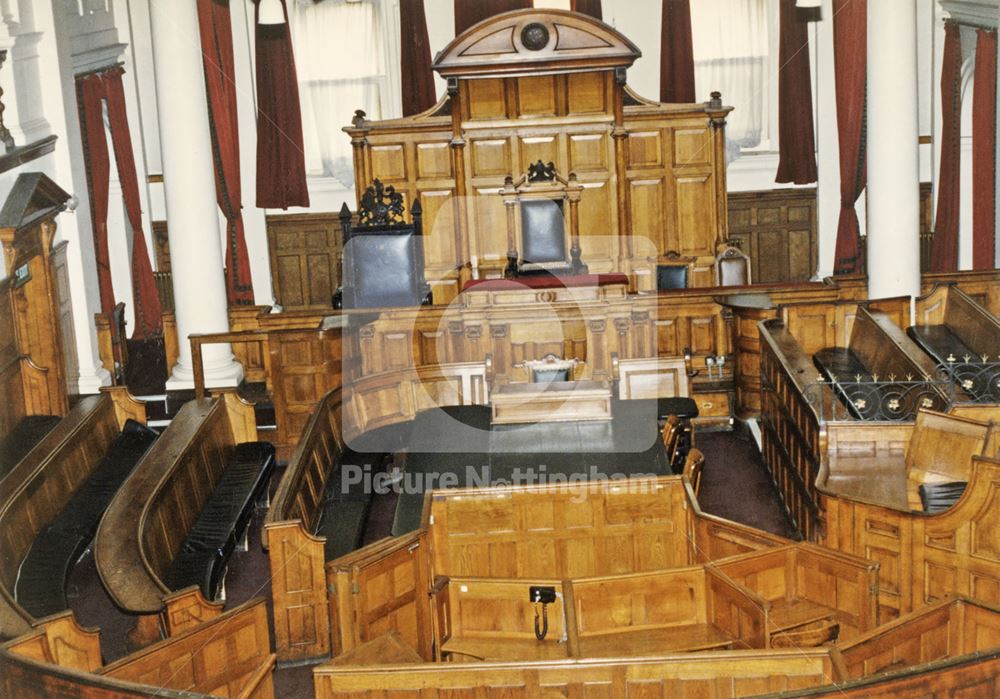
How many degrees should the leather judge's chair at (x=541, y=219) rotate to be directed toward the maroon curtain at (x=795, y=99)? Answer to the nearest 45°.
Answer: approximately 135° to its left

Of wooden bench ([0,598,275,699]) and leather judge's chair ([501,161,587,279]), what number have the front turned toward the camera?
1

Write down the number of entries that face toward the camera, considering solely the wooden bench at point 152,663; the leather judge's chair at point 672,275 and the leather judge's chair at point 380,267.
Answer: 2

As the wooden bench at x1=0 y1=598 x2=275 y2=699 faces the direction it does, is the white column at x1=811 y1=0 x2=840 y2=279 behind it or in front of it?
in front

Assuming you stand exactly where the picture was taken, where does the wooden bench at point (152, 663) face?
facing away from the viewer and to the right of the viewer

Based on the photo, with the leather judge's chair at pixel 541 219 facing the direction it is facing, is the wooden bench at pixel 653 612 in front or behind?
in front

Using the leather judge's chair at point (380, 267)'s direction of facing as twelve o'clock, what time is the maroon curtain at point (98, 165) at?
The maroon curtain is roughly at 4 o'clock from the leather judge's chair.

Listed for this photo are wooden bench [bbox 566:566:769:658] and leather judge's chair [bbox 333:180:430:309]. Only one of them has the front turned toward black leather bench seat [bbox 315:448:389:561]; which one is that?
the leather judge's chair

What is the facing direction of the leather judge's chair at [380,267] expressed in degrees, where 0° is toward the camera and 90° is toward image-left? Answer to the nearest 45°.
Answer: approximately 0°

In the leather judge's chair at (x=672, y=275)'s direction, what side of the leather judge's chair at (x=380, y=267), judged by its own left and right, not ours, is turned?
left

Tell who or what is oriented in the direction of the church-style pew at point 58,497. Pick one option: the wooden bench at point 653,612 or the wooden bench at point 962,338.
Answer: the wooden bench at point 962,338

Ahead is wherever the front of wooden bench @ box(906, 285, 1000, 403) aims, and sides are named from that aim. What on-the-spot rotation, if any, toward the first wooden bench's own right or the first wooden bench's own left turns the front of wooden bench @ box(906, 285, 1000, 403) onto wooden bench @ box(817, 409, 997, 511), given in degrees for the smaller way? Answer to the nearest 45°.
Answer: approximately 45° to the first wooden bench's own left

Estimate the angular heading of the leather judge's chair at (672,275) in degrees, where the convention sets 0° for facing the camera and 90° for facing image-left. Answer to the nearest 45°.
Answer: approximately 0°

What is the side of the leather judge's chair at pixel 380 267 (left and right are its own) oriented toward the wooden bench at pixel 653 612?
front
